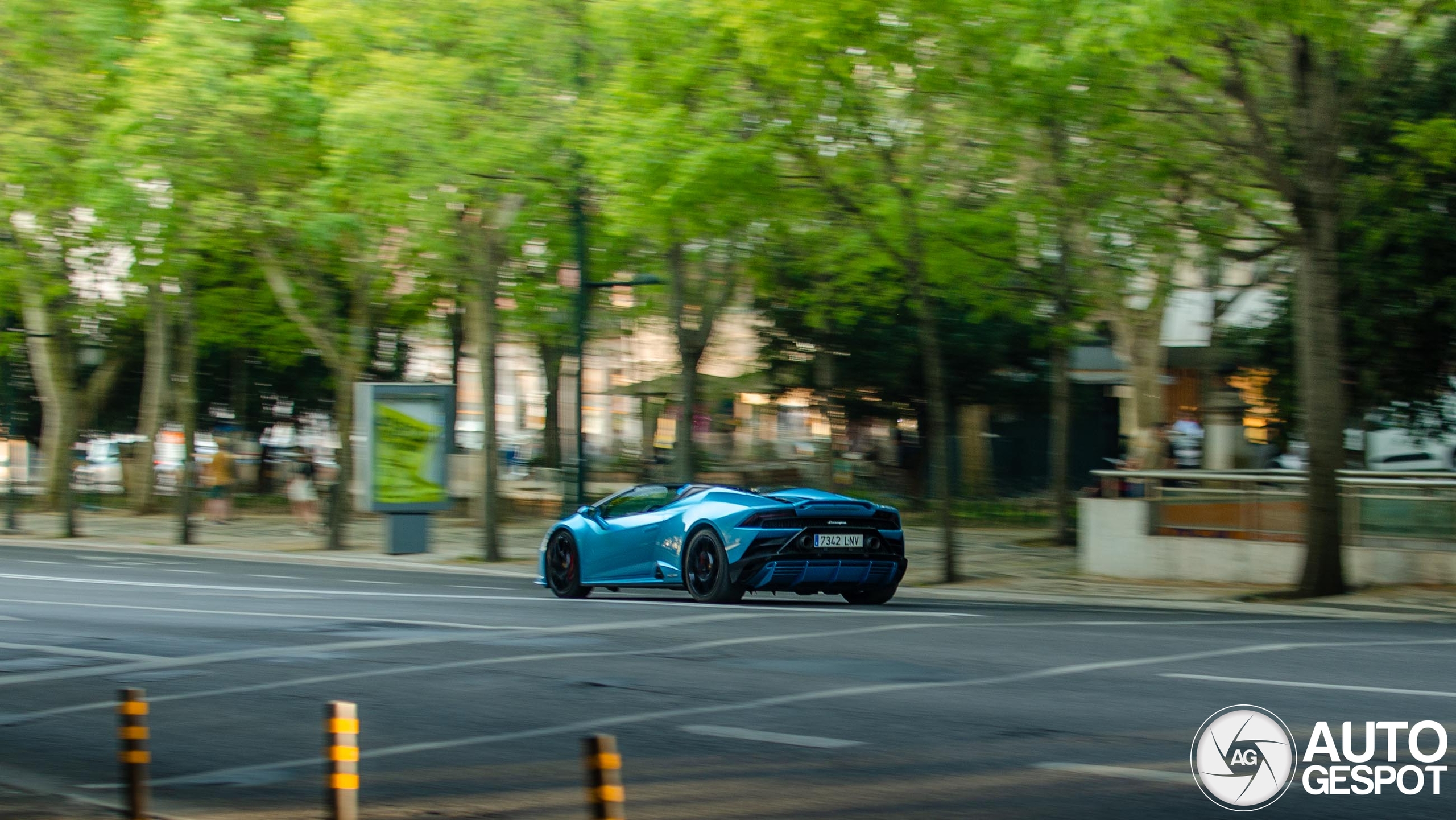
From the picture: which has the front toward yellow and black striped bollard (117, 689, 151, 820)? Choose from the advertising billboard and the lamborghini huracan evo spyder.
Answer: the advertising billboard

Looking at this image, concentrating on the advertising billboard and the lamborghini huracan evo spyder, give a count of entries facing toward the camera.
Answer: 1

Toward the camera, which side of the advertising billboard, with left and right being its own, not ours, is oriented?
front

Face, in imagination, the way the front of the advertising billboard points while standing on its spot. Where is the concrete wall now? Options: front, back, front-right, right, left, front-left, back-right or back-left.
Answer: front-left

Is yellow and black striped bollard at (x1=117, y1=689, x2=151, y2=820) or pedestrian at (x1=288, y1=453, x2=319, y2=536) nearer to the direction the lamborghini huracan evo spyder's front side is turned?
the pedestrian

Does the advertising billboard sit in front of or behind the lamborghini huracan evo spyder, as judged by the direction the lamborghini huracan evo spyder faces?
in front

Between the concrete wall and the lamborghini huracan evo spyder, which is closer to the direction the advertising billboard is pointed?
the lamborghini huracan evo spyder

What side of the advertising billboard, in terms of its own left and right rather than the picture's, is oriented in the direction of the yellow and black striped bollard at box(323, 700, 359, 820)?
front

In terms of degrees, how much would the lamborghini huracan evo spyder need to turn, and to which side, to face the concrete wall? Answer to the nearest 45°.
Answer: approximately 90° to its right

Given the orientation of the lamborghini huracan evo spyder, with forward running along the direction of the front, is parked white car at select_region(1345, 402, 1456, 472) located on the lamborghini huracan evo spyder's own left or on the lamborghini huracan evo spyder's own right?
on the lamborghini huracan evo spyder's own right

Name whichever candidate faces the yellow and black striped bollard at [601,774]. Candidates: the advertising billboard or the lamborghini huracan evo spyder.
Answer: the advertising billboard

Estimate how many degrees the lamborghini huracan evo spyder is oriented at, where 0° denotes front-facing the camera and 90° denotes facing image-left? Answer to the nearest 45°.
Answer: approximately 135°

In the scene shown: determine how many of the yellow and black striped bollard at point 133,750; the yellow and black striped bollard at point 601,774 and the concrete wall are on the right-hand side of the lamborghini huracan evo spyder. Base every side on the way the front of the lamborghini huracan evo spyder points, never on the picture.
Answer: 1

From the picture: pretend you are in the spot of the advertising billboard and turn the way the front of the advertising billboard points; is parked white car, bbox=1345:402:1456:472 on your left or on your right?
on your left

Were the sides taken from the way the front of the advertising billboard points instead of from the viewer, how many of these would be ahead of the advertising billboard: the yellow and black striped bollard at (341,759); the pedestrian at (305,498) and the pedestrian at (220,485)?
1

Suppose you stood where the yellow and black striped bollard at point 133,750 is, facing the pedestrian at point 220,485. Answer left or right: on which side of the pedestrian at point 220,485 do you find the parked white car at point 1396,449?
right
